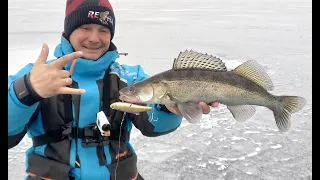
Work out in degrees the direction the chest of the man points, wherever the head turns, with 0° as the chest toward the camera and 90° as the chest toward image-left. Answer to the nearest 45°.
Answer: approximately 0°
